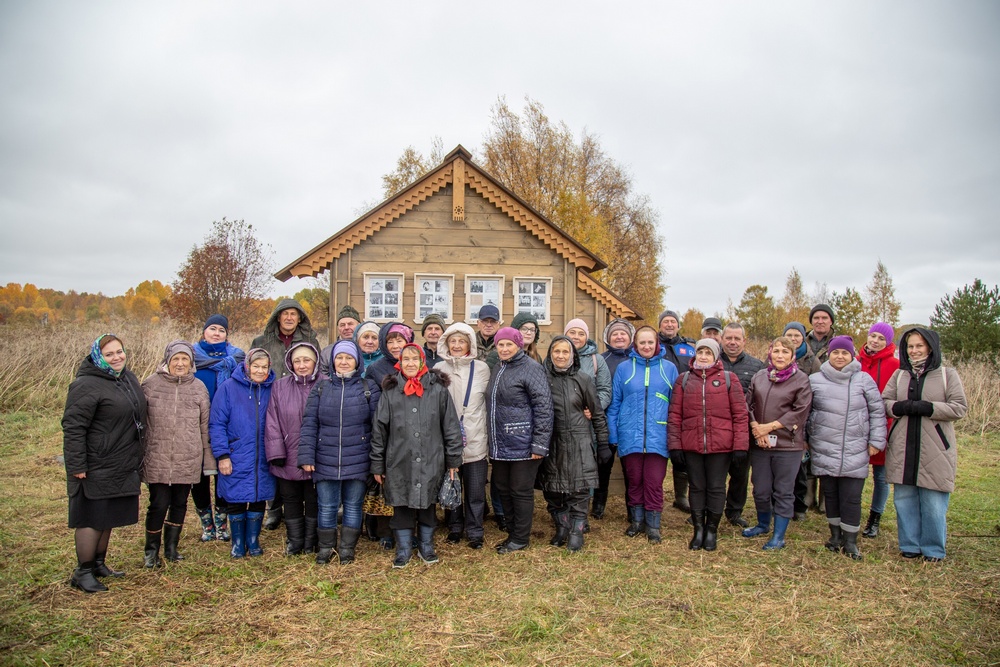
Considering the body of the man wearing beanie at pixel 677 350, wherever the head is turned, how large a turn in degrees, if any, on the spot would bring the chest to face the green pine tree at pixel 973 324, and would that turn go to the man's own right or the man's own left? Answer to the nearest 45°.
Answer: approximately 135° to the man's own left

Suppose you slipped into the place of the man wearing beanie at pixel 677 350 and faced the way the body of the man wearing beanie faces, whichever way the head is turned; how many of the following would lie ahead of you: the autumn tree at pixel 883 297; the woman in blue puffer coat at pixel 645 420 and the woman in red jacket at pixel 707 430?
2

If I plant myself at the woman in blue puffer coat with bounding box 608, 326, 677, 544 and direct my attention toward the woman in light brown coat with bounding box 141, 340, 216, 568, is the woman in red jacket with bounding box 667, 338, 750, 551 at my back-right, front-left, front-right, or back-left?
back-left

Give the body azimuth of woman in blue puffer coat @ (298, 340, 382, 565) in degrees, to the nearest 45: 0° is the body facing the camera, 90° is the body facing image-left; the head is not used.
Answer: approximately 0°

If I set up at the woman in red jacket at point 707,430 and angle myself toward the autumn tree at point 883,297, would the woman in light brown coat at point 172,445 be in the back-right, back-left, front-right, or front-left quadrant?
back-left
